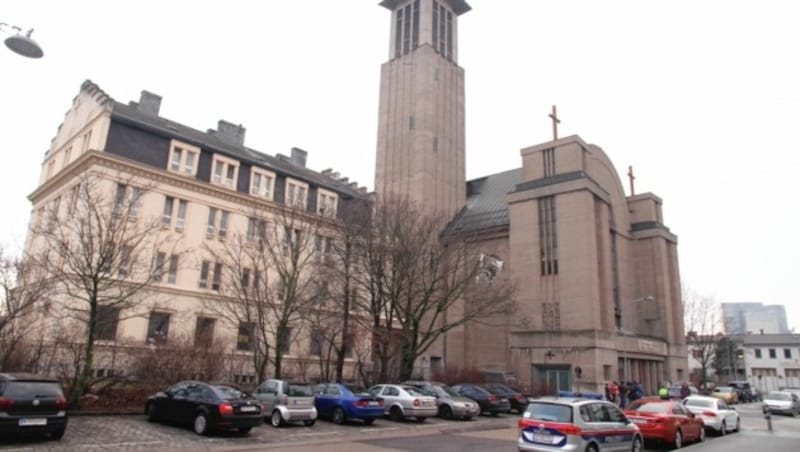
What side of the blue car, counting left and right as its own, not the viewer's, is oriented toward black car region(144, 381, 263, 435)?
left

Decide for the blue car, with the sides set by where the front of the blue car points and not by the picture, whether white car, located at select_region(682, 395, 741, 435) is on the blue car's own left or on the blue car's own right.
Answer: on the blue car's own right

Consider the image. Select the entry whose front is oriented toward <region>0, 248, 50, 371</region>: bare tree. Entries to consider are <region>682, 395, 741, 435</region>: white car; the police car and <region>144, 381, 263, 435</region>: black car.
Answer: the black car

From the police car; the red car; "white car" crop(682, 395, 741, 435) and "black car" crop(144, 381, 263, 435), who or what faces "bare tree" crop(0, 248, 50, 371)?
the black car

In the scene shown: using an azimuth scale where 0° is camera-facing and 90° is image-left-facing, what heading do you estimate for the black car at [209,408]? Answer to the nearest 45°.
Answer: approximately 135°

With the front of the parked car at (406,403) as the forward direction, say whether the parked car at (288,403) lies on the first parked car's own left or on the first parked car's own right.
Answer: on the first parked car's own left

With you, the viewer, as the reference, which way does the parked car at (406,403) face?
facing away from the viewer and to the left of the viewer

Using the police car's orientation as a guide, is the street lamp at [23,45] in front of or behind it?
behind

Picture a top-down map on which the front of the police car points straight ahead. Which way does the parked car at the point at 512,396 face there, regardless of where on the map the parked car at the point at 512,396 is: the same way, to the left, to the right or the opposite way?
to the left

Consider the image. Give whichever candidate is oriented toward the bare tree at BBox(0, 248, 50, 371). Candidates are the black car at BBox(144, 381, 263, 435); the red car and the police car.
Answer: the black car

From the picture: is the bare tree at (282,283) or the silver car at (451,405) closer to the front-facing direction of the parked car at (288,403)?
the bare tree

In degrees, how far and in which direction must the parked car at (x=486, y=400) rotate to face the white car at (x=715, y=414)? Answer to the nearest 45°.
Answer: approximately 180°

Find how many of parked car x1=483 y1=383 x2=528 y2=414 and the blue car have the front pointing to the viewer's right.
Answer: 0

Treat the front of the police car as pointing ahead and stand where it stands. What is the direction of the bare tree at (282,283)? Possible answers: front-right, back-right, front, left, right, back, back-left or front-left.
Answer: left
